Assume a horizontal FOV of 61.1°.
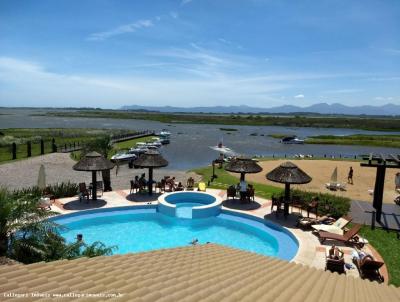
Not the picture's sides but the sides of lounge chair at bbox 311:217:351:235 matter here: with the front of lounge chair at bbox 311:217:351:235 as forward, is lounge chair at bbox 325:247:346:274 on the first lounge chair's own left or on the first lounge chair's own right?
on the first lounge chair's own left

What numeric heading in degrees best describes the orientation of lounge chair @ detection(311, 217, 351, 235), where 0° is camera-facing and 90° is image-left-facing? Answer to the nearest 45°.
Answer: approximately 90°

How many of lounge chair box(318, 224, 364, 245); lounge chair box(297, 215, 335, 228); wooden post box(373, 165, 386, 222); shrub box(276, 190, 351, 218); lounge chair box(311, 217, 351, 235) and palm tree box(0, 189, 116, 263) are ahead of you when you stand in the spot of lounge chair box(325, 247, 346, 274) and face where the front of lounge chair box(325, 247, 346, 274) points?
5

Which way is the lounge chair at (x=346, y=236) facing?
to the viewer's left

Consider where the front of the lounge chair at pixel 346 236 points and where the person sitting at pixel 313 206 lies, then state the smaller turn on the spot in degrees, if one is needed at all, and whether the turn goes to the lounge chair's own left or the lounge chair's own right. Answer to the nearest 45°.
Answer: approximately 45° to the lounge chair's own right

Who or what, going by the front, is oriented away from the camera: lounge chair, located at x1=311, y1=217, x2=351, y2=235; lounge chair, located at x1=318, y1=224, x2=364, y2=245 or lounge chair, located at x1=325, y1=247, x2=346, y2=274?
lounge chair, located at x1=325, y1=247, x2=346, y2=274

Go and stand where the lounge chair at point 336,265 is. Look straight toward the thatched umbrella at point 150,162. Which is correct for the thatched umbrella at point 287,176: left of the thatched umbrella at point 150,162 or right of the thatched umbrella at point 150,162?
right

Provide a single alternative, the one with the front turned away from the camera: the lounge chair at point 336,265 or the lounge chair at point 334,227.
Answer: the lounge chair at point 336,265
